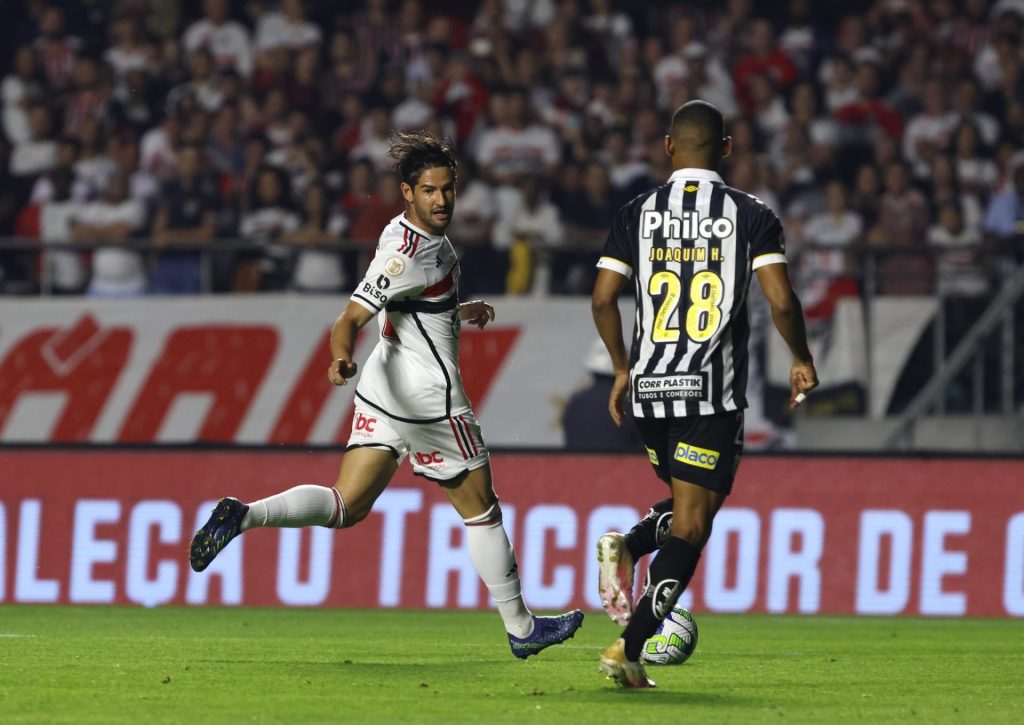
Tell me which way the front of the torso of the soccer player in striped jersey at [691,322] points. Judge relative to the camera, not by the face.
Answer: away from the camera

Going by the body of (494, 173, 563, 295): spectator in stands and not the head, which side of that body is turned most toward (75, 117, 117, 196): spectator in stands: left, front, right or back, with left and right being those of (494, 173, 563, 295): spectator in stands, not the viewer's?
right

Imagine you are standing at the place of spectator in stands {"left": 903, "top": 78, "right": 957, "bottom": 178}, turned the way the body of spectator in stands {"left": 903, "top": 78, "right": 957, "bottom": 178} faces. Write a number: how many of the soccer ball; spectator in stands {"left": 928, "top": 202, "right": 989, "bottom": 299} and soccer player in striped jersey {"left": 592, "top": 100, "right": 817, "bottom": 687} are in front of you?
3
